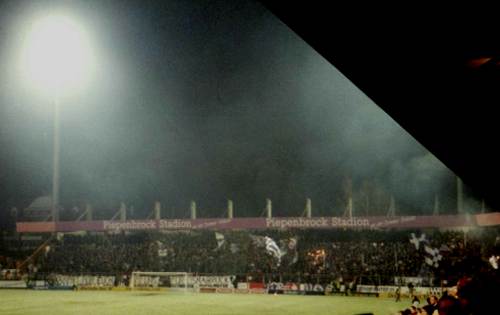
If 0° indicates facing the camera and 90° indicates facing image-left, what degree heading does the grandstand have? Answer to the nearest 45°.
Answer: approximately 0°
